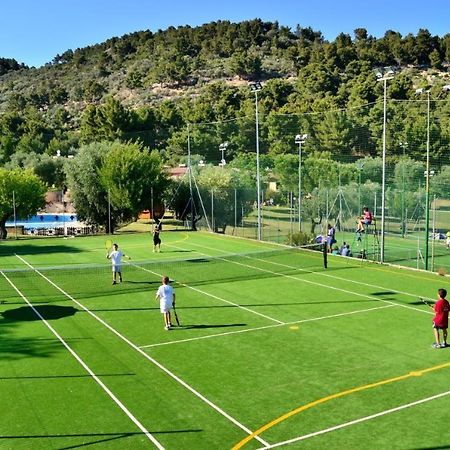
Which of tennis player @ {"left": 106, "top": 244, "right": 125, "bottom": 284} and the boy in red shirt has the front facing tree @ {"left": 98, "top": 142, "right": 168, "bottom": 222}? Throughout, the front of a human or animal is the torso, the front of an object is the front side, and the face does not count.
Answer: the boy in red shirt

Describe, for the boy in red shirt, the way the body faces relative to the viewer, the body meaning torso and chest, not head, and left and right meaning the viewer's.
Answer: facing away from the viewer and to the left of the viewer

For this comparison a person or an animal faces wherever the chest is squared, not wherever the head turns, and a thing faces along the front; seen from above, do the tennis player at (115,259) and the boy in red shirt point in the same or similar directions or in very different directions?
very different directions

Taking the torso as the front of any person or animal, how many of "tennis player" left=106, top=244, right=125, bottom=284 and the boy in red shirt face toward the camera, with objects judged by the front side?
1

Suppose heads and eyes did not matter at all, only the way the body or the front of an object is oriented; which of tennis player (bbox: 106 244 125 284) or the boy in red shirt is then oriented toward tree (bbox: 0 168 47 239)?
the boy in red shirt

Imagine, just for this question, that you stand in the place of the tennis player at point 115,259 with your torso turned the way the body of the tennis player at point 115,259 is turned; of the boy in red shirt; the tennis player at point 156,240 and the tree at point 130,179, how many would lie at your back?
2

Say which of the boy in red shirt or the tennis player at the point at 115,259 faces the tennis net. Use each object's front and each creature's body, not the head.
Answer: the boy in red shirt

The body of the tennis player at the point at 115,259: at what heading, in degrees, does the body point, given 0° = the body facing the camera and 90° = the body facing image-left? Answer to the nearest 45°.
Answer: approximately 0°

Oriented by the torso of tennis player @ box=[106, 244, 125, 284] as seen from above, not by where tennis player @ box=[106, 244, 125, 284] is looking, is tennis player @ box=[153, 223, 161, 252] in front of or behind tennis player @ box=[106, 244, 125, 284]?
behind

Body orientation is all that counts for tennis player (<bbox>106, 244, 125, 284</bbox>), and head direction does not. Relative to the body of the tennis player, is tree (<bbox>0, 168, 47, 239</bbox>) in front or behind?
behind
